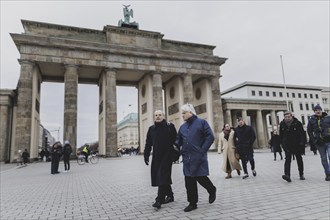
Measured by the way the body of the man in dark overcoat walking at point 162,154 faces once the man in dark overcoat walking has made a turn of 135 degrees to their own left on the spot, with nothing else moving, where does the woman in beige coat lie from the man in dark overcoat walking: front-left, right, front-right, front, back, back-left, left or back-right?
front-left

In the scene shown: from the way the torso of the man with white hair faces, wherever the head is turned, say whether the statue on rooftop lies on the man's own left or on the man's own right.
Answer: on the man's own right

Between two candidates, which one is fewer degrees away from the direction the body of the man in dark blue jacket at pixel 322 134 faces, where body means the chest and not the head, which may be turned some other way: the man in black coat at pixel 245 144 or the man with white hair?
the man with white hair

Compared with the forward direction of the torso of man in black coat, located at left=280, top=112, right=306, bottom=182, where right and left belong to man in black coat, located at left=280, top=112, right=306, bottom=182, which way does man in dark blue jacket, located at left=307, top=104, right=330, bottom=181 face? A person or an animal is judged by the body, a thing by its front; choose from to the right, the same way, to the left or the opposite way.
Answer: the same way

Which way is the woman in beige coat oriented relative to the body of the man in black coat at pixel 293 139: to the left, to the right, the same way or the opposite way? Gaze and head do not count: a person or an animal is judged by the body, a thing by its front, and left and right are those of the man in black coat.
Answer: the same way

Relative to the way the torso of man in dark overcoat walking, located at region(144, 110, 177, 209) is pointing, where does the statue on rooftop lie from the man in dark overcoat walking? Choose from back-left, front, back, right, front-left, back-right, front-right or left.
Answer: back-right

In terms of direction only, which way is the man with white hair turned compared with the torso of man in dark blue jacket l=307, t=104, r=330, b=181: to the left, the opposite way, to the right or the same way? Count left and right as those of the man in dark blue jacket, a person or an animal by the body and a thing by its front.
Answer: the same way

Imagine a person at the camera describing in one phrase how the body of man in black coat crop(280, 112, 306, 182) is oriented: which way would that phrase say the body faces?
toward the camera

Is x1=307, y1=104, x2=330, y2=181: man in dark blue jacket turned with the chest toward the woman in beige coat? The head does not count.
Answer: no

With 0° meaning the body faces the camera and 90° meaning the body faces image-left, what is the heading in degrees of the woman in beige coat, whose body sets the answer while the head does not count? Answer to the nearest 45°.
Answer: approximately 0°

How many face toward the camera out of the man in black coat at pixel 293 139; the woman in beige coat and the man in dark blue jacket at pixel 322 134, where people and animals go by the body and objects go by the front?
3

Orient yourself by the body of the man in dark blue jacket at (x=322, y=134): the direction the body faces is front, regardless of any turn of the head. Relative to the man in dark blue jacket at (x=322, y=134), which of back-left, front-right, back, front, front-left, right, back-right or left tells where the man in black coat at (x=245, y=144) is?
right

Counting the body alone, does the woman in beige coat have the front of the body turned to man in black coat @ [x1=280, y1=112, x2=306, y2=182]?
no

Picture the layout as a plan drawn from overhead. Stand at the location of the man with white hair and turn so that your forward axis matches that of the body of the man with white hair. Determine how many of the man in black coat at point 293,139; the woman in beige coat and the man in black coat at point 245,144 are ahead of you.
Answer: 0

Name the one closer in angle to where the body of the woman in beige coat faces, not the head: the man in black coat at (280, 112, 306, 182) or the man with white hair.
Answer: the man with white hair

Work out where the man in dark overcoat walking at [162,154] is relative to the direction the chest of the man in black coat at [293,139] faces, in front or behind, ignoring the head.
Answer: in front

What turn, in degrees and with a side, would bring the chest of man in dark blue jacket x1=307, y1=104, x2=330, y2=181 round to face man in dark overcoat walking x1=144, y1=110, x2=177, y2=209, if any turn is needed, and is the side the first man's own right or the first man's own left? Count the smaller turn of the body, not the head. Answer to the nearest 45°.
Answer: approximately 45° to the first man's own right

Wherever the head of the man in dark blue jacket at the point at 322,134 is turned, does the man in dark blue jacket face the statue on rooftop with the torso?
no
